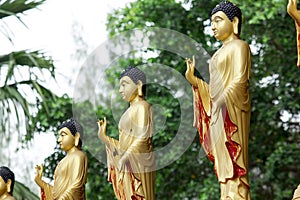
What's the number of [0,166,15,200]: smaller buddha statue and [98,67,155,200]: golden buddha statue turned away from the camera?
0

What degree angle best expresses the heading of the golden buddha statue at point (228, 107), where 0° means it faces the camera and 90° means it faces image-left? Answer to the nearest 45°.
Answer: approximately 45°

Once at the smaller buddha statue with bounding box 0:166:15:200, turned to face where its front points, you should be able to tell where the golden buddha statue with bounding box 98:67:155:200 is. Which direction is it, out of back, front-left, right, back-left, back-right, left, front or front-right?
left

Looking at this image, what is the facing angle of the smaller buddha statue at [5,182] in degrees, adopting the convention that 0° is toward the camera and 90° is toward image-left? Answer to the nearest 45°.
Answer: approximately 45°

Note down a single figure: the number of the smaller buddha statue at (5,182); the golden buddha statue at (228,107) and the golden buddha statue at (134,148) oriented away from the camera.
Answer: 0

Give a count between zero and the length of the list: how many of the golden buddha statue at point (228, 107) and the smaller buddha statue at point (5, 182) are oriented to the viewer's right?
0

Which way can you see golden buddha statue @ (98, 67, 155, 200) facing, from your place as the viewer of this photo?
facing the viewer and to the left of the viewer

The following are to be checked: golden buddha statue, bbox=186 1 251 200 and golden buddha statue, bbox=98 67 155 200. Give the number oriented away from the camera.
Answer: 0

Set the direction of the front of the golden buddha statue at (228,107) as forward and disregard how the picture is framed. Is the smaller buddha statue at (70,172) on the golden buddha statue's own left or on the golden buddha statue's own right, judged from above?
on the golden buddha statue's own right
